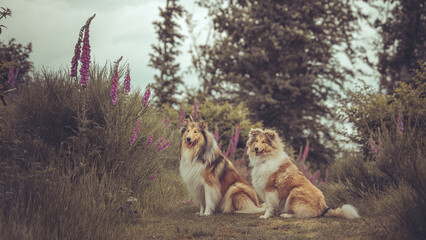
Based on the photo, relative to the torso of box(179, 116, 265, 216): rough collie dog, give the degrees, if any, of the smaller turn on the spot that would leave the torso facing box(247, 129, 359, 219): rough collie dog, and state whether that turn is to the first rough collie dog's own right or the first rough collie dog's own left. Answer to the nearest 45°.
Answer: approximately 135° to the first rough collie dog's own left

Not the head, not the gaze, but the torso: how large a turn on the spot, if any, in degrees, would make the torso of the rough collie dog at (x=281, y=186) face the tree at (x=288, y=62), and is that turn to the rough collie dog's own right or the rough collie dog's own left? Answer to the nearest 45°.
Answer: approximately 90° to the rough collie dog's own right

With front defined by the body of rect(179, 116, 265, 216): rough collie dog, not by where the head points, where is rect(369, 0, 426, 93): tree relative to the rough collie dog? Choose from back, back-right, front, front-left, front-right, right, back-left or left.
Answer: back

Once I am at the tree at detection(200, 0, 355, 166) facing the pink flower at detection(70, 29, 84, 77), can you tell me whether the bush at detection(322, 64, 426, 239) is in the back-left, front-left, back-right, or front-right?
front-left

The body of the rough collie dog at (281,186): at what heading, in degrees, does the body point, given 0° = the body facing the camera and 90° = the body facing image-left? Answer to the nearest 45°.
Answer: approximately 90°

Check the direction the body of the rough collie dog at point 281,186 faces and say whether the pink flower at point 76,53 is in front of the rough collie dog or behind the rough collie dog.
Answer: in front

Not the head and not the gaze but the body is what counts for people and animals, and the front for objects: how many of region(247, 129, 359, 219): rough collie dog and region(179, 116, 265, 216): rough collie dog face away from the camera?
0

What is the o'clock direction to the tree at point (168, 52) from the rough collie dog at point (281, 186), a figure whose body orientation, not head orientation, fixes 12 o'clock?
The tree is roughly at 2 o'clock from the rough collie dog.

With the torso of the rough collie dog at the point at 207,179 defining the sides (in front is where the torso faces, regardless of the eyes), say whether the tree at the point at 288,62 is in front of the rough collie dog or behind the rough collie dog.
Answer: behind

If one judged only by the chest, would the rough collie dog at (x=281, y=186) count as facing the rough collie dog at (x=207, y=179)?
yes
